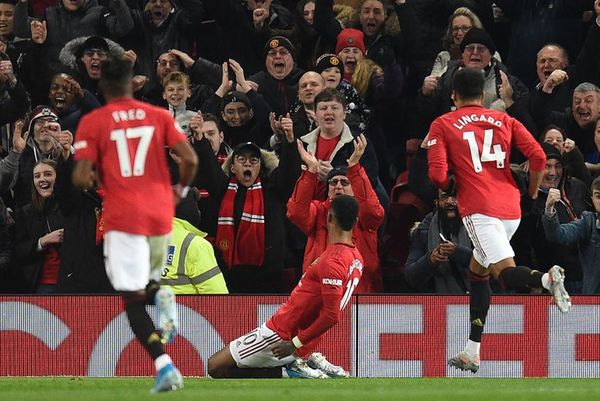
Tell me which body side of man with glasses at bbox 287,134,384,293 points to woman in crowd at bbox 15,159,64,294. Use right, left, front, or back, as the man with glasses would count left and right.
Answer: right

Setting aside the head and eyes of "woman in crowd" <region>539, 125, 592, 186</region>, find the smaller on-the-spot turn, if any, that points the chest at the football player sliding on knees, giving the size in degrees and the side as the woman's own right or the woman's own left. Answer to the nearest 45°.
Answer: approximately 45° to the woman's own right

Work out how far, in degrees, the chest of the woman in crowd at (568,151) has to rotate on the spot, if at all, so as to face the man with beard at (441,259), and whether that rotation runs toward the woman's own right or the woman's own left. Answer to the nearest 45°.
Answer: approximately 45° to the woman's own right

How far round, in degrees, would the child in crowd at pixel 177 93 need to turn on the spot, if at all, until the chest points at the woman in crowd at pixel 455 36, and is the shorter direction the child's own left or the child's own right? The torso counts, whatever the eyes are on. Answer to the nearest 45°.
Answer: approximately 90° to the child's own left
